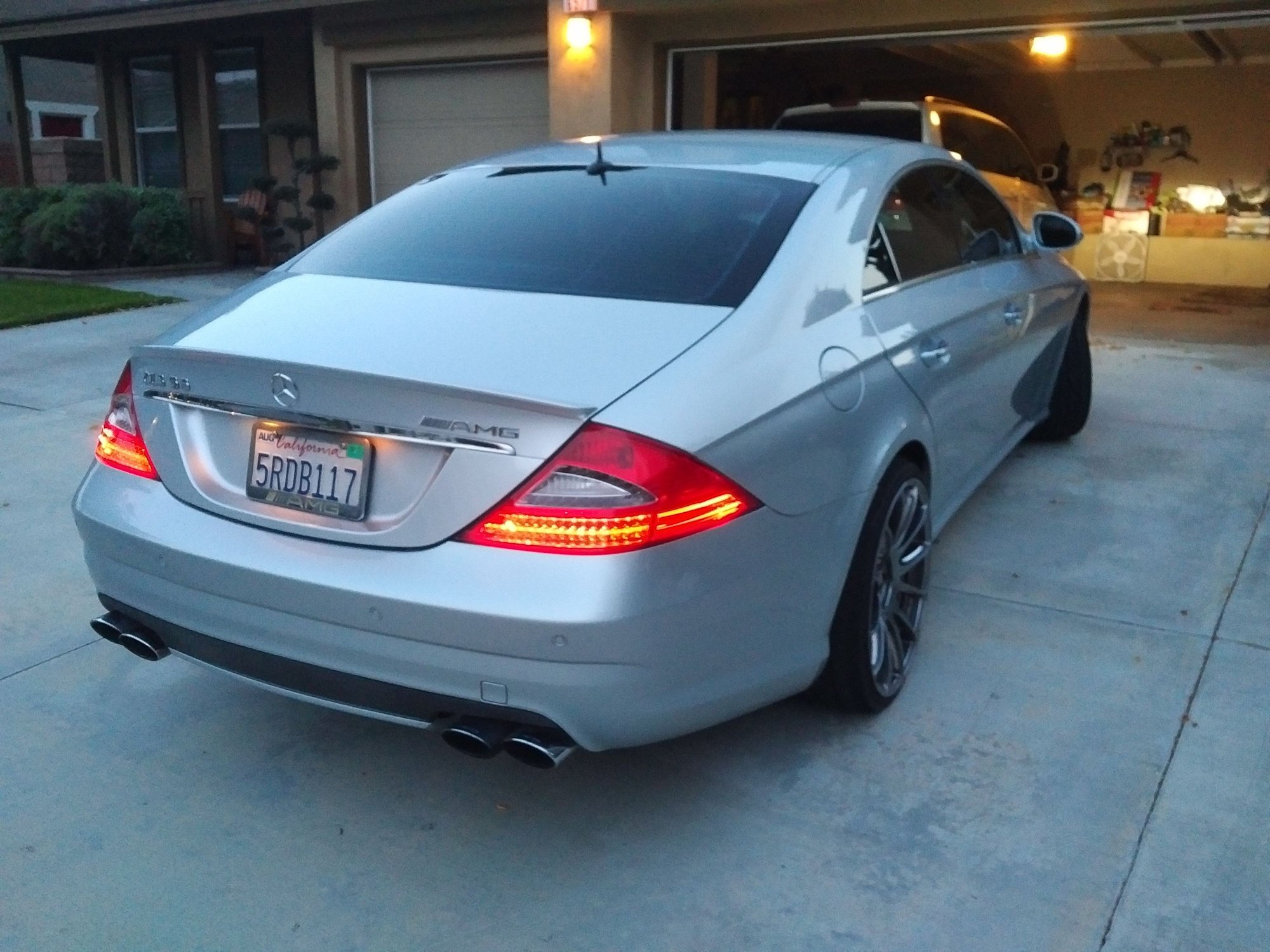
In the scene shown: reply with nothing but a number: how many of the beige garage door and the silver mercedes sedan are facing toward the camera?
1

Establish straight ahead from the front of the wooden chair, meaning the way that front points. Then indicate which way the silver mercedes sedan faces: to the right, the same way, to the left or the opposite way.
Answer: the opposite way

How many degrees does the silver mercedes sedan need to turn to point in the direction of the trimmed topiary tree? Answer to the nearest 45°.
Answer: approximately 45° to its left

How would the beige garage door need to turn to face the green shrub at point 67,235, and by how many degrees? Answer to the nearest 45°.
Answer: approximately 90° to its right

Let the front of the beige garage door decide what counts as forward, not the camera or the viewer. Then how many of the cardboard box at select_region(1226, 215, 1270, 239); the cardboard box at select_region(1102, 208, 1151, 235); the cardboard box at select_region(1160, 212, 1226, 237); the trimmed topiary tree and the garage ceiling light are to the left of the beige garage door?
4

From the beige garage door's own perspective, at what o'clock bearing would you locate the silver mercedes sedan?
The silver mercedes sedan is roughly at 12 o'clock from the beige garage door.

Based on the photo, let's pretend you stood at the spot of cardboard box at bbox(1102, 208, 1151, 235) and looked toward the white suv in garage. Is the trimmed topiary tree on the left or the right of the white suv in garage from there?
right

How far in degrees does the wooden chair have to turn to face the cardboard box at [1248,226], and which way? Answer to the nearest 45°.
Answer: approximately 135° to its left

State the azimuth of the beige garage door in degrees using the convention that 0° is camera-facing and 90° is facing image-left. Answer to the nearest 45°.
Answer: approximately 0°

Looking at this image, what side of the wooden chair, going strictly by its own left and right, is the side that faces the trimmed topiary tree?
left

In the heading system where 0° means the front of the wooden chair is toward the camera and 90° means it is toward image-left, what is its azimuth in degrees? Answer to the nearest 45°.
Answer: approximately 45°
